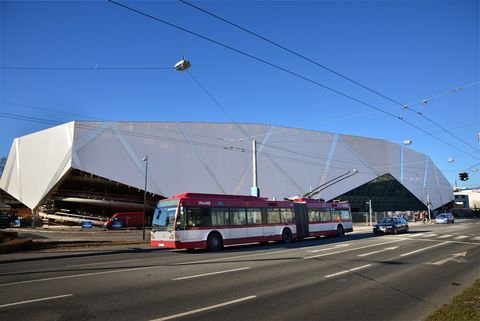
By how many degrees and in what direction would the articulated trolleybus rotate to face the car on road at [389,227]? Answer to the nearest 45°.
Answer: approximately 180°

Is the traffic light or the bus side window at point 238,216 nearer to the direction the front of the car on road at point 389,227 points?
the bus side window

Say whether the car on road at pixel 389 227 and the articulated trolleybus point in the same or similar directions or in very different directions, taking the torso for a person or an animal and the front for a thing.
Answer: same or similar directions

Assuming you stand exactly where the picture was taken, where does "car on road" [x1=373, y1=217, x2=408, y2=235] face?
facing the viewer and to the left of the viewer

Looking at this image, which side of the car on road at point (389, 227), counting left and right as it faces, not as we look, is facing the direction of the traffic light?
back

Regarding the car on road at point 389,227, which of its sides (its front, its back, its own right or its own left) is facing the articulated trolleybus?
front

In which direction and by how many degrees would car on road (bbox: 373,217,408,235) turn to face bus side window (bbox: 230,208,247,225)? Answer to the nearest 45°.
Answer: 0° — it already faces it

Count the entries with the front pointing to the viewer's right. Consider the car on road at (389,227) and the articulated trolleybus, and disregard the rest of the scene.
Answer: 0
